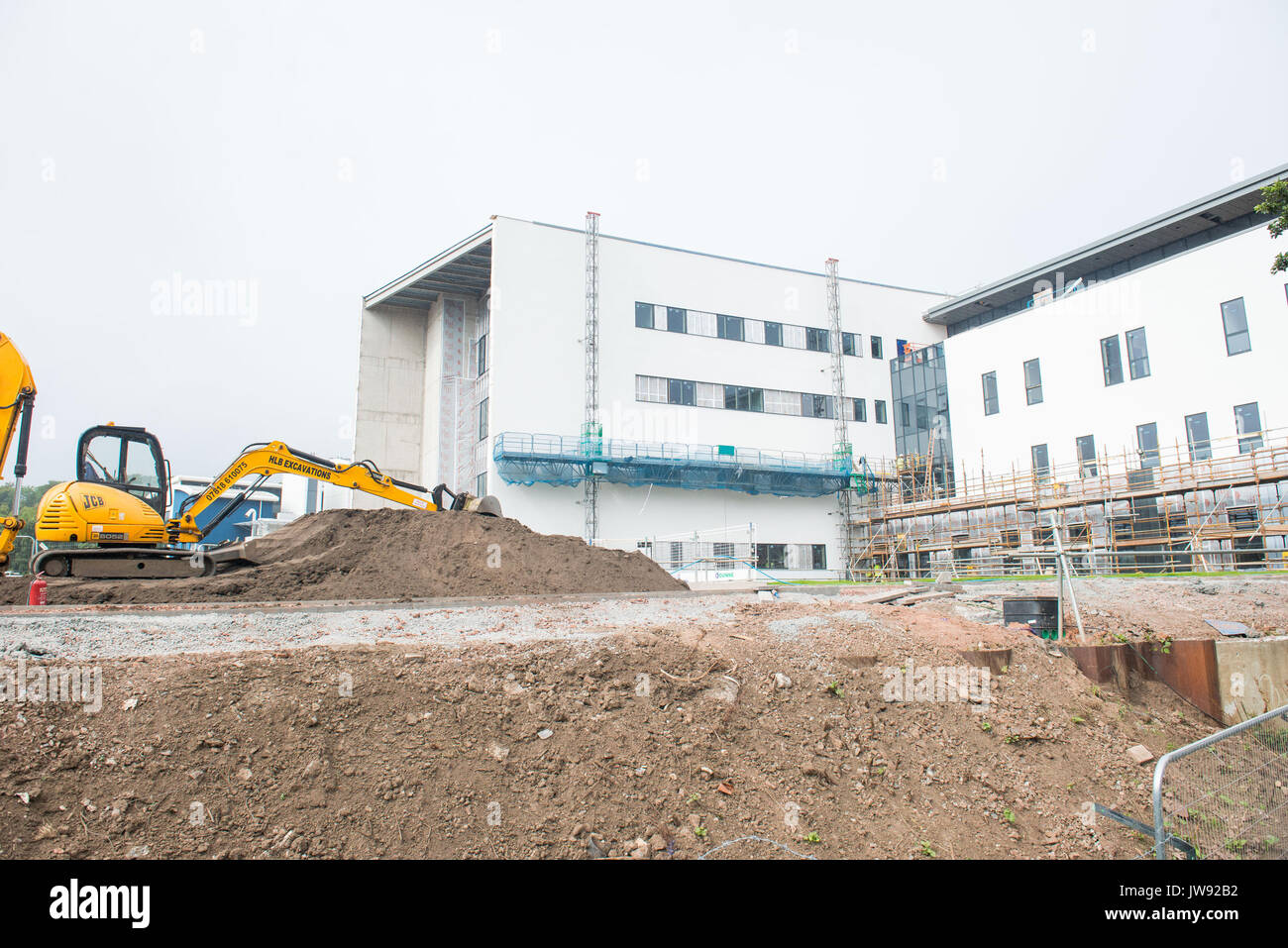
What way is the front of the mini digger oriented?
to the viewer's right

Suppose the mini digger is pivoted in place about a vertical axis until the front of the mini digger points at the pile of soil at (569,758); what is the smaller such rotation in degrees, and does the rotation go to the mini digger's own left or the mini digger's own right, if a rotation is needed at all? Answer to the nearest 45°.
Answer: approximately 45° to the mini digger's own right

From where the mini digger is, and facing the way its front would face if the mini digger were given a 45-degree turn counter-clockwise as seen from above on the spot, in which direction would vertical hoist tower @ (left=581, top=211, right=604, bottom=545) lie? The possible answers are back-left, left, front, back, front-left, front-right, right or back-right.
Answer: front

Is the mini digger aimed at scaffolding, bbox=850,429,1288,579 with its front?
yes

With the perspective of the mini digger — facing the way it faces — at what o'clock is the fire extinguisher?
The fire extinguisher is roughly at 4 o'clock from the mini digger.

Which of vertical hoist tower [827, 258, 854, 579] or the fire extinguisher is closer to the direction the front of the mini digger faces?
the vertical hoist tower

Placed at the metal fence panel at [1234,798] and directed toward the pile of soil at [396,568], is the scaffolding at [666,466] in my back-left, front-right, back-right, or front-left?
front-right

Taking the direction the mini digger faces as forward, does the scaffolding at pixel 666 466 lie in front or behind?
in front

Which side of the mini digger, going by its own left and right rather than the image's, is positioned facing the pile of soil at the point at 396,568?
front

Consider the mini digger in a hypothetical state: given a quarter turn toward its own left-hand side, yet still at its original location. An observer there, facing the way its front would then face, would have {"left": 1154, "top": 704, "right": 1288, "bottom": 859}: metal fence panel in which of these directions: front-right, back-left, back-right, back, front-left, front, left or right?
back-right

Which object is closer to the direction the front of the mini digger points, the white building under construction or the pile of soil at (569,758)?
the white building under construction
